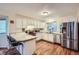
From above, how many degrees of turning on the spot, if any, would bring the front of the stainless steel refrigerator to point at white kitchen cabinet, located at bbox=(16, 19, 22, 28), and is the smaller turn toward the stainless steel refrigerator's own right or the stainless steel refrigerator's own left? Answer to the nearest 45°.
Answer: approximately 45° to the stainless steel refrigerator's own right

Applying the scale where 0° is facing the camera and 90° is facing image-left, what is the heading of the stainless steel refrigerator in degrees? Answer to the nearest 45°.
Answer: approximately 45°
